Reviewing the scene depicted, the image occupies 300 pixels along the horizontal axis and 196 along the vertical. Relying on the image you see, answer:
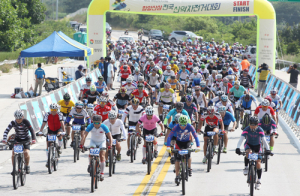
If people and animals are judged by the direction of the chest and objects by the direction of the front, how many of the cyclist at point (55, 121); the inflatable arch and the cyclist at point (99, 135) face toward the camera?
3

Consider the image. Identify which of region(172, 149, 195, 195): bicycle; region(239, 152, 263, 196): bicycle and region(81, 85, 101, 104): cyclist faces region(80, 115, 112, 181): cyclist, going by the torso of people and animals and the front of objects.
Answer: region(81, 85, 101, 104): cyclist

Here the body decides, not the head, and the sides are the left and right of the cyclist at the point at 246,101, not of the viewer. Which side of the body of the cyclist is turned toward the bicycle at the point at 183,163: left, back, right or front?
front

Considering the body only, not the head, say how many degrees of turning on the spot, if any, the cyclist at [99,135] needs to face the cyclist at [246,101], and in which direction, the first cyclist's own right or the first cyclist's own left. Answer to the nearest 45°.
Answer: approximately 135° to the first cyclist's own left

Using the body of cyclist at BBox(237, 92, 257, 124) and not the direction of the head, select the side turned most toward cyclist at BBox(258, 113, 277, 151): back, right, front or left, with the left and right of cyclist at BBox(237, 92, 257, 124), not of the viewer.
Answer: front

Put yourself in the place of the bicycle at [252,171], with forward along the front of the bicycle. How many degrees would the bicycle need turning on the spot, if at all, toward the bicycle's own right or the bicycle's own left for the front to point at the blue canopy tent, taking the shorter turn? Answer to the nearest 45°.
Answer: approximately 135° to the bicycle's own right

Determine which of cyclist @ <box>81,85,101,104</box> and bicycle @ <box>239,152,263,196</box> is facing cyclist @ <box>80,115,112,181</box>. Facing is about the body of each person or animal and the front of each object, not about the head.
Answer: cyclist @ <box>81,85,101,104</box>

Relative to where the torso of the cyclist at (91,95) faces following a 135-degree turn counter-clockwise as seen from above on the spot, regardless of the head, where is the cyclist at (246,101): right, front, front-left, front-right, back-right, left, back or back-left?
front-right

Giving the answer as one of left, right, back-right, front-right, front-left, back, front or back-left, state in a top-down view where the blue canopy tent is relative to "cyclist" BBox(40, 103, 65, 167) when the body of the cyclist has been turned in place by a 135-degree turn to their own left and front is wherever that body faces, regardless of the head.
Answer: front-left

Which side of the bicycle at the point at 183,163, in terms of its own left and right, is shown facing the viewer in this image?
front
